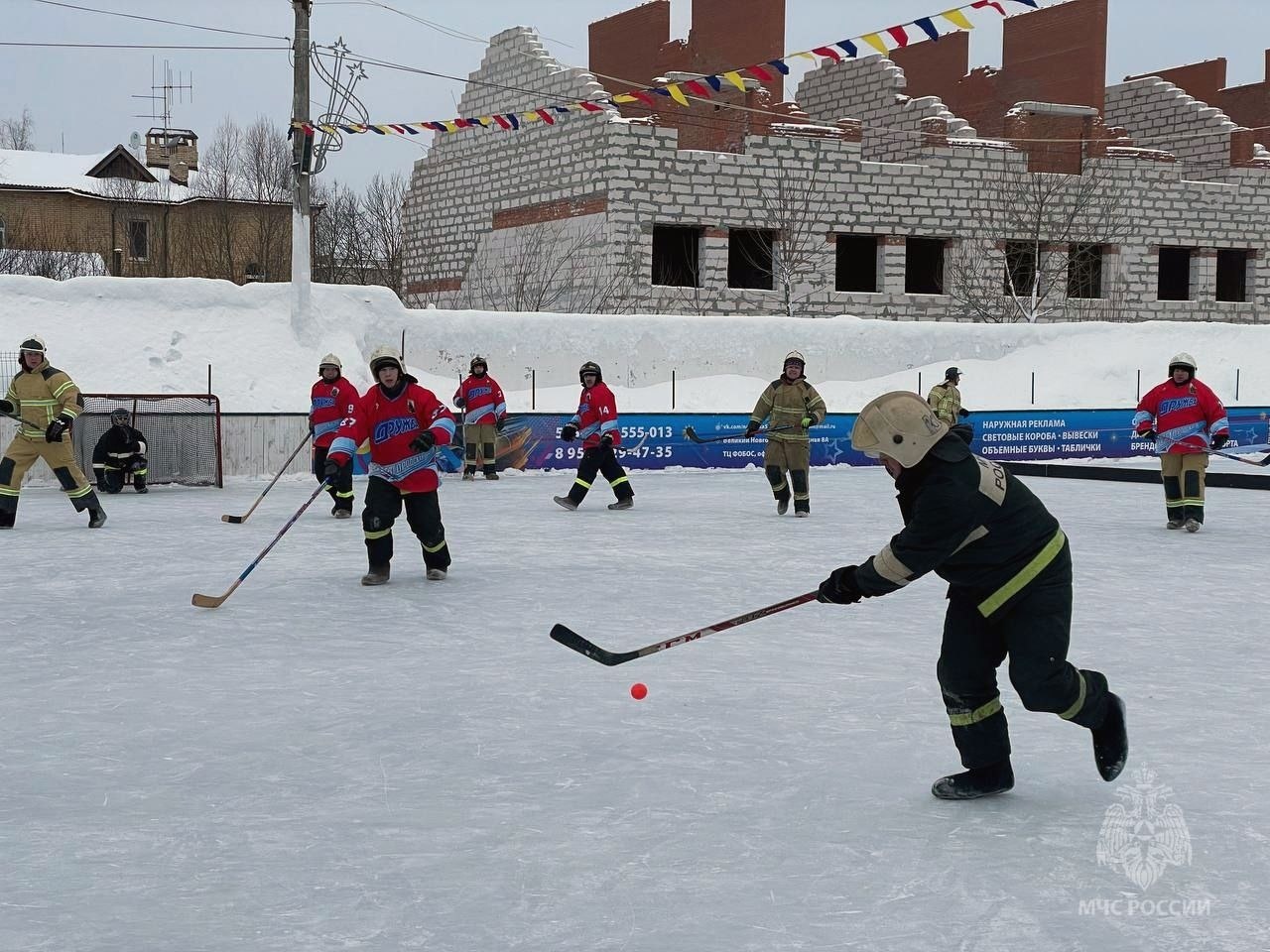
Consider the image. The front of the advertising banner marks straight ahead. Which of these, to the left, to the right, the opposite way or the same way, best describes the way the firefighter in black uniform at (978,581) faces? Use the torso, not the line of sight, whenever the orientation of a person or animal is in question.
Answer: to the right

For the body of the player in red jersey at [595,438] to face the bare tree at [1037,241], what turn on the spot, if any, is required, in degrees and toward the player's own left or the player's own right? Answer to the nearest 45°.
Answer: approximately 180°

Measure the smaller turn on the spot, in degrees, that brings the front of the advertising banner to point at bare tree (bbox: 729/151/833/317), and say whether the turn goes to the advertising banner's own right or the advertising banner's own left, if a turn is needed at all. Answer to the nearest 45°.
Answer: approximately 180°

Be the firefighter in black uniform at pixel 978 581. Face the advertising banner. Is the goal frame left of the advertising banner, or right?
left

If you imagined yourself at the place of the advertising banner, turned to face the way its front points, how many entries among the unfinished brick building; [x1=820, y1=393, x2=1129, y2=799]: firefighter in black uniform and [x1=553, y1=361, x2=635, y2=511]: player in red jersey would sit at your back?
1

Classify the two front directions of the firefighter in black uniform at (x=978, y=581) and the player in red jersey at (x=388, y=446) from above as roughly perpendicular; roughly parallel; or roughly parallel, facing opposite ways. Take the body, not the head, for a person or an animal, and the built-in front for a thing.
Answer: roughly perpendicular

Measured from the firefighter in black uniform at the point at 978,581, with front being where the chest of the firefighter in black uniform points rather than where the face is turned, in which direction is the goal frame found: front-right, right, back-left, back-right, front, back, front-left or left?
front-right

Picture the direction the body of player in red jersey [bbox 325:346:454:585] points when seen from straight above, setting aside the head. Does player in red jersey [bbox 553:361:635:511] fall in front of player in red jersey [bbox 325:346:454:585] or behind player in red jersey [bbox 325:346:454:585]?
behind

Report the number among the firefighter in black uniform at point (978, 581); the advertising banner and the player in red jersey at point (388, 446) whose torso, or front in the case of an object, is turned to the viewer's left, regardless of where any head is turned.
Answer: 1

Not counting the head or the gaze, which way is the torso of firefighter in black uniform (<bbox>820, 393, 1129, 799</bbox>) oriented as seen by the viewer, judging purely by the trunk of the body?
to the viewer's left
